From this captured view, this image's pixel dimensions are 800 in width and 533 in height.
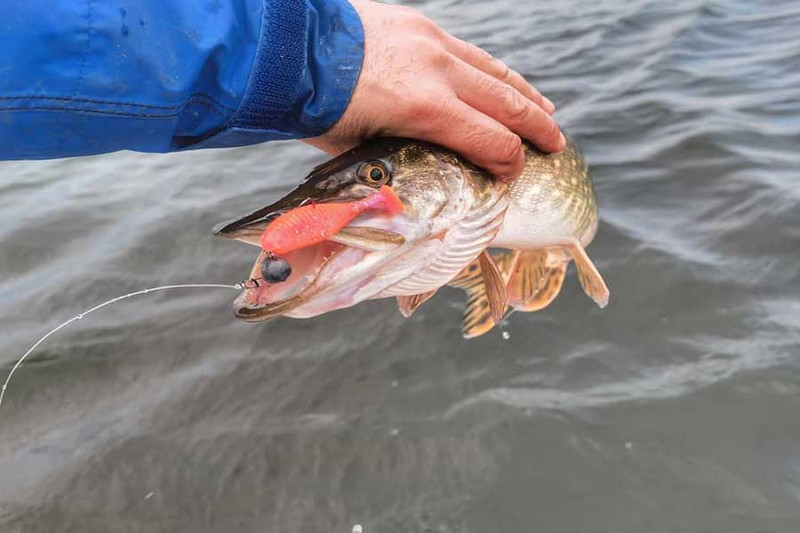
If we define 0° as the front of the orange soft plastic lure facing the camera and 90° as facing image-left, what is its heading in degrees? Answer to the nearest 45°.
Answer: approximately 90°
